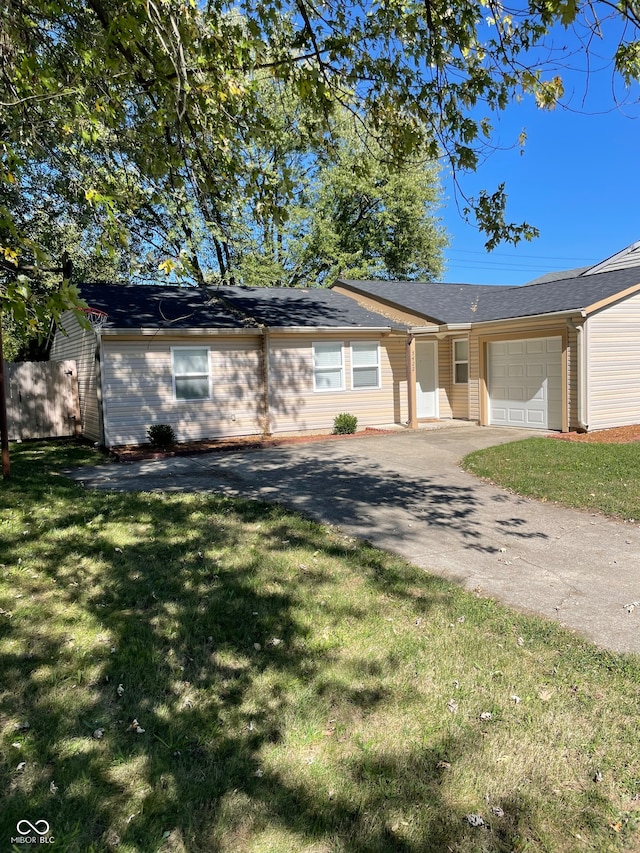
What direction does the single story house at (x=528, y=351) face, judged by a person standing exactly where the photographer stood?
facing the viewer and to the left of the viewer

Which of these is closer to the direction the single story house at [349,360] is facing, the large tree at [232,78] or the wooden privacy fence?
the large tree

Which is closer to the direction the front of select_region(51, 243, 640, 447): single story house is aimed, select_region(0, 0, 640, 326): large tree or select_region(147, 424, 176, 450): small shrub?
the large tree

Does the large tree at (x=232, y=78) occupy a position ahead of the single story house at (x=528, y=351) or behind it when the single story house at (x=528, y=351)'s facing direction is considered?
ahead

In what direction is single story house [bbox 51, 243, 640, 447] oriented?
toward the camera

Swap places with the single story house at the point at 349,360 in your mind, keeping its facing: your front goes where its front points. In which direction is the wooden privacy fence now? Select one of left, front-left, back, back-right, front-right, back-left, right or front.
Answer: right

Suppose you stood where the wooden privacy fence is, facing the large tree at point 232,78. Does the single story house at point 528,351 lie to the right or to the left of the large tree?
left

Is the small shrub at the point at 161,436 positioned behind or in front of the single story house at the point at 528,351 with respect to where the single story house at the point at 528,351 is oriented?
in front
